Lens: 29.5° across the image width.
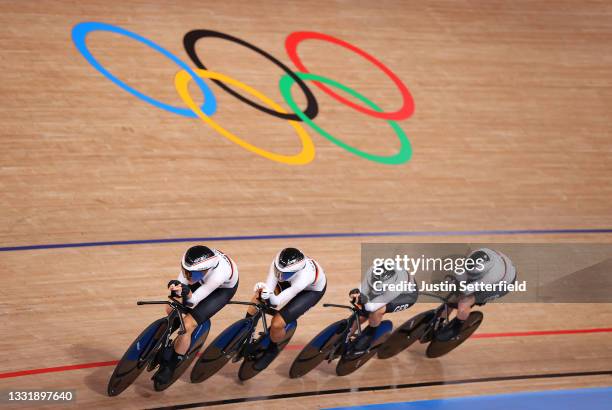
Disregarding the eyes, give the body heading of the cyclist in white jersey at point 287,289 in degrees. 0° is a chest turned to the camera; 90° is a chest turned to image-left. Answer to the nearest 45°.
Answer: approximately 45°

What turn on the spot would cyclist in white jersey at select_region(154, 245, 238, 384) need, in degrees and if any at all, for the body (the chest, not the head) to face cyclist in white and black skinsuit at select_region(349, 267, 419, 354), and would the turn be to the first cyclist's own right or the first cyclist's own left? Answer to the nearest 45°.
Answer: approximately 135° to the first cyclist's own left

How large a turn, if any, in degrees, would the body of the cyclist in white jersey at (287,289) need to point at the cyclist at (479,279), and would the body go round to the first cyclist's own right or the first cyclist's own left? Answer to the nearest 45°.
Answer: approximately 135° to the first cyclist's own left

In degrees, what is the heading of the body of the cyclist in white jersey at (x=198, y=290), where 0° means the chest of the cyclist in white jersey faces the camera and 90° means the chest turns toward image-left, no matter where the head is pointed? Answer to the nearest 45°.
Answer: approximately 45°

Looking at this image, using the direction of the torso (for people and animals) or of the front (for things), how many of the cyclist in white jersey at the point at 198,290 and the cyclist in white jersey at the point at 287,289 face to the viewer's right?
0
